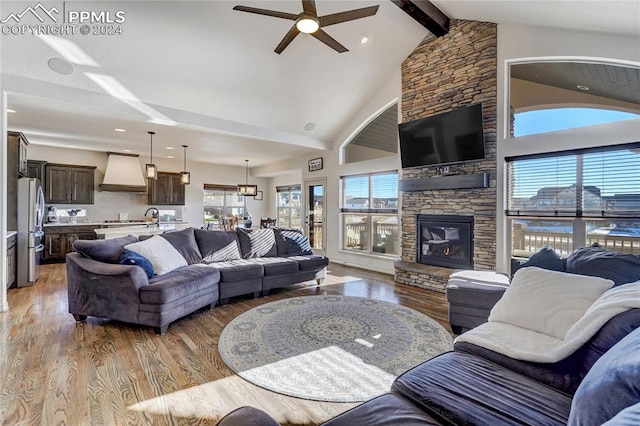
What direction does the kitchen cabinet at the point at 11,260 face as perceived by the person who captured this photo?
facing to the right of the viewer

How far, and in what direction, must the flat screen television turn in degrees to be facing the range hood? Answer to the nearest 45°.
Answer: approximately 45° to its right

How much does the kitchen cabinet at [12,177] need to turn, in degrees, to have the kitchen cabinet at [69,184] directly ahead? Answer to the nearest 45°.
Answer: approximately 90° to its left

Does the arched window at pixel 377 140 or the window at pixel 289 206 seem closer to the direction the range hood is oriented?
the arched window

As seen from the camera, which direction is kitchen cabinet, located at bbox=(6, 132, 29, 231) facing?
to the viewer's right

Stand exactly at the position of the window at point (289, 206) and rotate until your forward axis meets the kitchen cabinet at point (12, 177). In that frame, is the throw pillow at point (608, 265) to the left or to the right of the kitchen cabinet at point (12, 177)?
left

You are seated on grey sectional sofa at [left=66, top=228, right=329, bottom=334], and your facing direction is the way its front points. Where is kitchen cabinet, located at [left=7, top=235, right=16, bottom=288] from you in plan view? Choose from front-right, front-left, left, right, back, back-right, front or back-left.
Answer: back

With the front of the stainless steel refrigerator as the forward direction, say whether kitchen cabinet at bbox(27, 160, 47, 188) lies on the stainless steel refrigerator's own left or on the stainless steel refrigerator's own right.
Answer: on the stainless steel refrigerator's own left

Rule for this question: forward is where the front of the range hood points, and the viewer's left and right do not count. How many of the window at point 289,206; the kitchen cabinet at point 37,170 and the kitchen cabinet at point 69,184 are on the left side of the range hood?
1

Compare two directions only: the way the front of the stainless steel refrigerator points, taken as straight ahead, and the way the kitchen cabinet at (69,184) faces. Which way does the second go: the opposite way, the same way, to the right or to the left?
to the right

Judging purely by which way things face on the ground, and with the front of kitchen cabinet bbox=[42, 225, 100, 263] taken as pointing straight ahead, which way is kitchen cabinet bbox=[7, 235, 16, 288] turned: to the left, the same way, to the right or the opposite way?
to the left

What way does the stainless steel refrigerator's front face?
to the viewer's right
